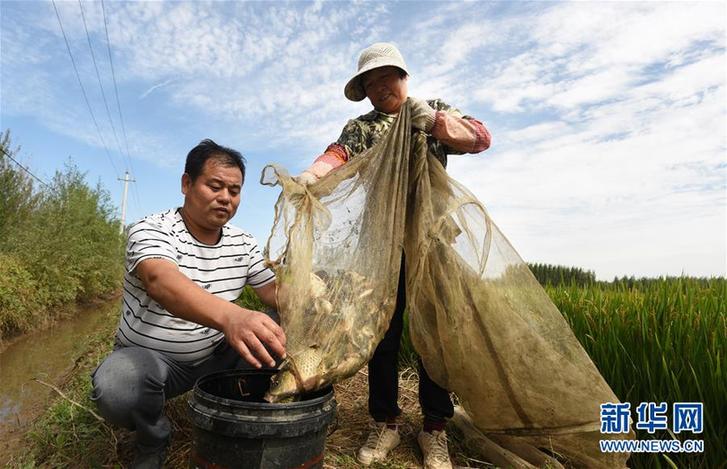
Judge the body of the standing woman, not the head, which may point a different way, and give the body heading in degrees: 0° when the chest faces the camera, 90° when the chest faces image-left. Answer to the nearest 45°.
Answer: approximately 0°

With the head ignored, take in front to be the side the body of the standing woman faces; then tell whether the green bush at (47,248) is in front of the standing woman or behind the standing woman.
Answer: behind
